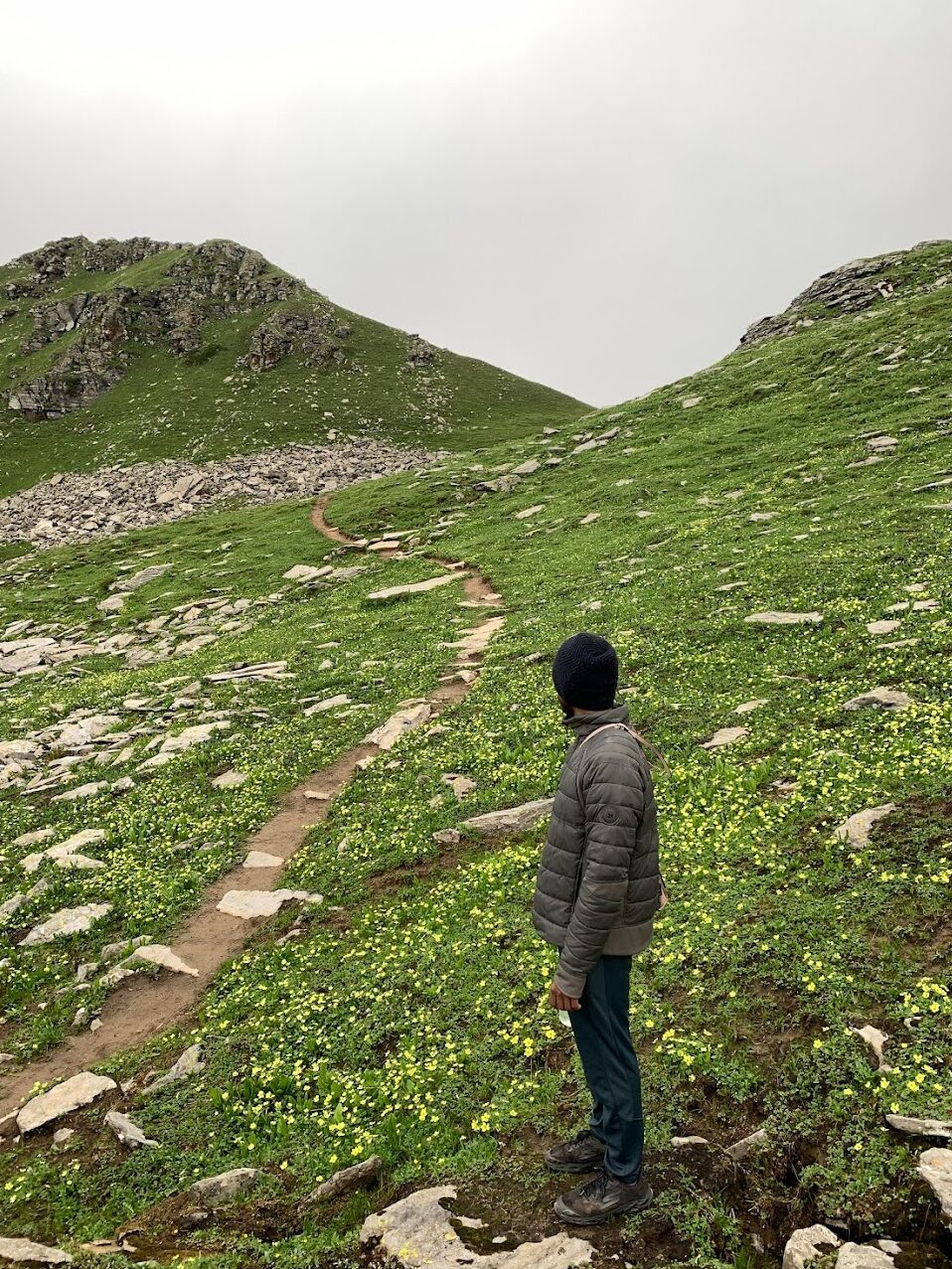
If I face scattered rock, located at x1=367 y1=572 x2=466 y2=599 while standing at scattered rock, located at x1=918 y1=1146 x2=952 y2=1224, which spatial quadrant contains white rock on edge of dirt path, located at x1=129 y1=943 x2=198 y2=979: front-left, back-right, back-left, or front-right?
front-left

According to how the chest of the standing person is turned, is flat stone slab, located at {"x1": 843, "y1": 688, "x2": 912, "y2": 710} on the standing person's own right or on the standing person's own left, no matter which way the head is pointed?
on the standing person's own right

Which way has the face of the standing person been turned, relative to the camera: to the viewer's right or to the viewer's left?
to the viewer's left

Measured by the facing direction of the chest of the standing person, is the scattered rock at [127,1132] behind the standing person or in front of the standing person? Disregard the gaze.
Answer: in front

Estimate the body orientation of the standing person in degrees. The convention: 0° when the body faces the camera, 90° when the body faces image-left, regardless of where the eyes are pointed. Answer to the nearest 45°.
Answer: approximately 90°

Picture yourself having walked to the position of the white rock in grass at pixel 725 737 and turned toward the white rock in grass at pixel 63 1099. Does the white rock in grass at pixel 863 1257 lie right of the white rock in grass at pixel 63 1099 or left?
left
